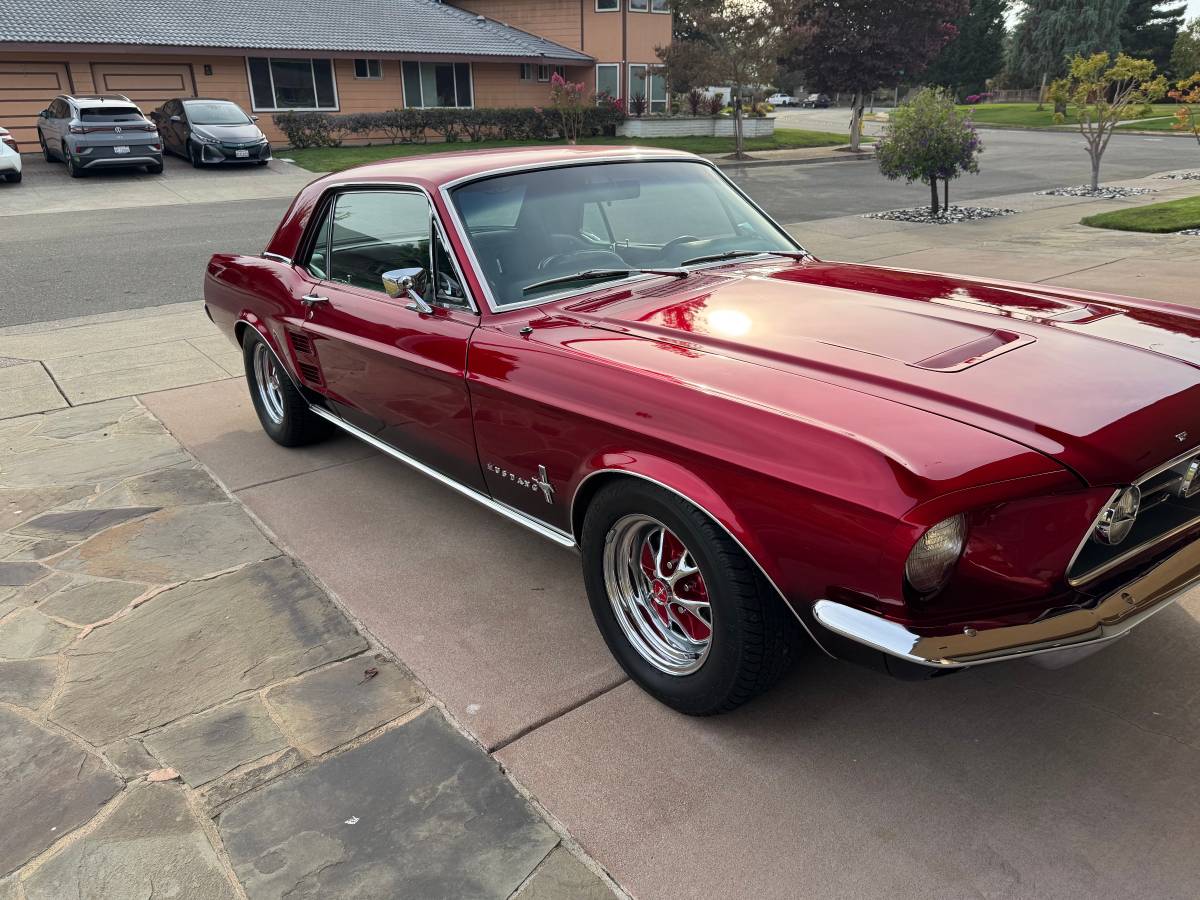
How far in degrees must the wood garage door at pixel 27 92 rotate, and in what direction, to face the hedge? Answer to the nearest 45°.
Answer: approximately 90° to its left

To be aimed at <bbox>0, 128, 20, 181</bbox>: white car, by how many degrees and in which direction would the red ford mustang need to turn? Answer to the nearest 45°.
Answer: approximately 180°

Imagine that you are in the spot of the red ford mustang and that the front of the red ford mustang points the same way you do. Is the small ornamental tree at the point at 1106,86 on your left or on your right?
on your left

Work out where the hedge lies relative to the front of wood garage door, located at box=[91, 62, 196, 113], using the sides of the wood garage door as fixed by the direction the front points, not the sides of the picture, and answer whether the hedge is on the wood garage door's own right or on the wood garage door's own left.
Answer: on the wood garage door's own left

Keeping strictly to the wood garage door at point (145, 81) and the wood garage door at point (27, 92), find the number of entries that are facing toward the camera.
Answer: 2

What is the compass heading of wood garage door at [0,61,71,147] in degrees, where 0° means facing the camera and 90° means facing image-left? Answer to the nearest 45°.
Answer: approximately 0°

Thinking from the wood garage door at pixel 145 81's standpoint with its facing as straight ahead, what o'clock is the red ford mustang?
The red ford mustang is roughly at 12 o'clock from the wood garage door.

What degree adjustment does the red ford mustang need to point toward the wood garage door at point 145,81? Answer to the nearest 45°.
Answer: approximately 180°

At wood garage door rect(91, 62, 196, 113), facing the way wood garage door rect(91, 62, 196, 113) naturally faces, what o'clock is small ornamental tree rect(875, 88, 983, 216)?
The small ornamental tree is roughly at 11 o'clock from the wood garage door.
